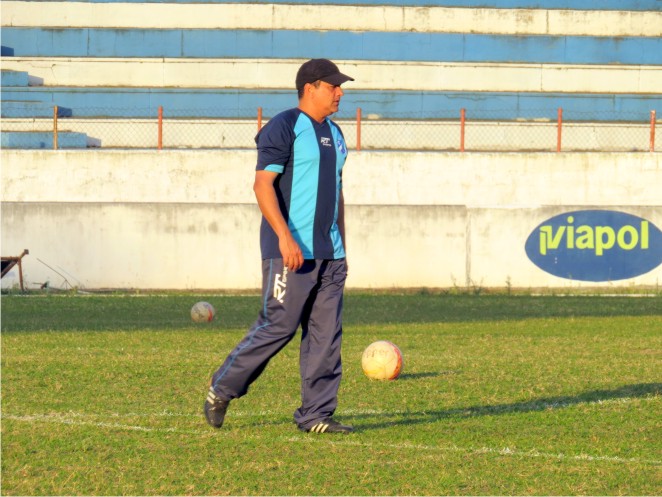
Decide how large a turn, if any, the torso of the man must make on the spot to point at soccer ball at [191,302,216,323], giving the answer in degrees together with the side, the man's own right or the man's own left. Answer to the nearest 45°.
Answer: approximately 135° to the man's own left

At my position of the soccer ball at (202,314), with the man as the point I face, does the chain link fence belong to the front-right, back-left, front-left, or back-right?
back-left

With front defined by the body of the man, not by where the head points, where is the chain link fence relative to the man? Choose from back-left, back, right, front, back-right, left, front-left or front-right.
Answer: back-left

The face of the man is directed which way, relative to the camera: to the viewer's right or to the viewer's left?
to the viewer's right

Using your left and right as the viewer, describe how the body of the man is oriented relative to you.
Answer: facing the viewer and to the right of the viewer

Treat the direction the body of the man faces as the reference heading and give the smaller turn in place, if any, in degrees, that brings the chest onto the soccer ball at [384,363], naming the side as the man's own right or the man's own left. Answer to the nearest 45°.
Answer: approximately 135° to the man's own left
